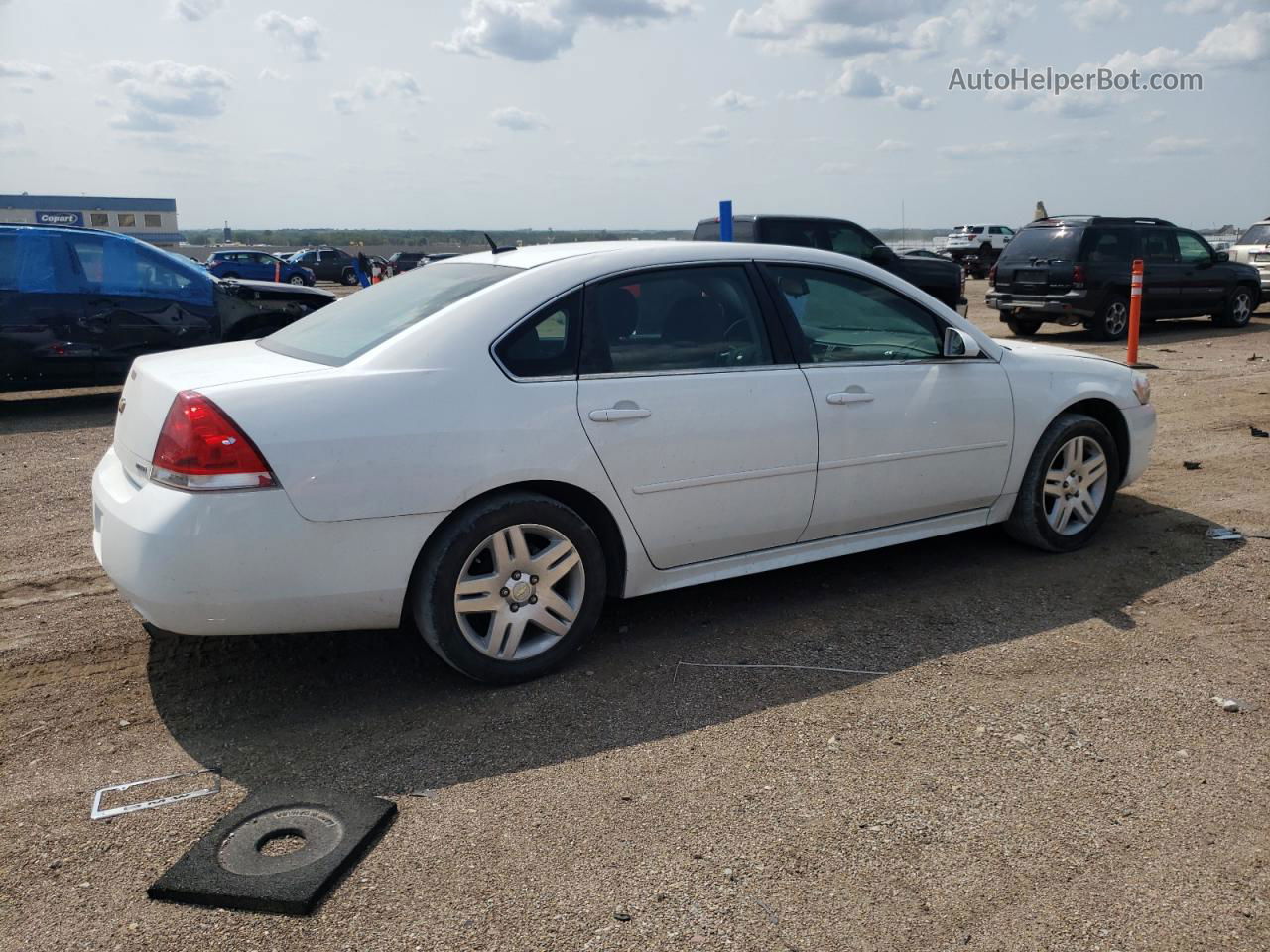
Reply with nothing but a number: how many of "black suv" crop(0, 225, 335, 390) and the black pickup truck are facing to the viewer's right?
2

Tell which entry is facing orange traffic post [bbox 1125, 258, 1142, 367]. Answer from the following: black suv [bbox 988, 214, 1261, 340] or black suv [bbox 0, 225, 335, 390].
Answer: black suv [bbox 0, 225, 335, 390]

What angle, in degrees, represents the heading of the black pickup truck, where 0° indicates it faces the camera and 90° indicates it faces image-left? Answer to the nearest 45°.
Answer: approximately 270°

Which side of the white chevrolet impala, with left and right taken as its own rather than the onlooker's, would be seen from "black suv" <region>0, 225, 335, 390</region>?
left

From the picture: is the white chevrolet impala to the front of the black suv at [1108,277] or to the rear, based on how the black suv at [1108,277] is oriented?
to the rear

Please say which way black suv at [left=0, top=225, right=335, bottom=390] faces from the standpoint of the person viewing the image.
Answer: facing to the right of the viewer

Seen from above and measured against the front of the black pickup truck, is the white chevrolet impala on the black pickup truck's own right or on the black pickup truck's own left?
on the black pickup truck's own right

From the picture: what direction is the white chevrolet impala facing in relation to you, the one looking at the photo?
facing away from the viewer and to the right of the viewer

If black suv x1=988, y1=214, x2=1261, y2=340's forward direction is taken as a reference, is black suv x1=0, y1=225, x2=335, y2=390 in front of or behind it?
behind

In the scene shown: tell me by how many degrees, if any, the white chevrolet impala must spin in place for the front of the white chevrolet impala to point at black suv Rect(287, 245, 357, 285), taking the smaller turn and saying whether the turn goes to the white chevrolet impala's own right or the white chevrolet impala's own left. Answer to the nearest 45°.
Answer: approximately 45° to the white chevrolet impala's own left

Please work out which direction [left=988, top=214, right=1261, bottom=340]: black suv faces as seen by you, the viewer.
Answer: facing away from the viewer and to the right of the viewer
